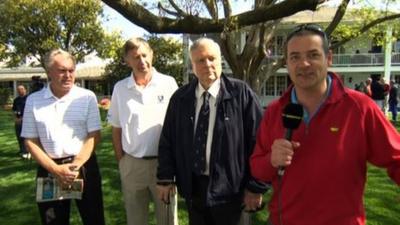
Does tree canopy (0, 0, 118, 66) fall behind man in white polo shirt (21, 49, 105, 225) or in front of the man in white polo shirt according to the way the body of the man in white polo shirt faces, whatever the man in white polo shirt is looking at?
behind

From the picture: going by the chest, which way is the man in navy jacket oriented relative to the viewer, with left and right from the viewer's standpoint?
facing the viewer

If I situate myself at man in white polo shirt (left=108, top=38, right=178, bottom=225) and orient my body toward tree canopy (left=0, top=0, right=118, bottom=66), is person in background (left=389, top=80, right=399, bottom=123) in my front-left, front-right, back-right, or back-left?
front-right

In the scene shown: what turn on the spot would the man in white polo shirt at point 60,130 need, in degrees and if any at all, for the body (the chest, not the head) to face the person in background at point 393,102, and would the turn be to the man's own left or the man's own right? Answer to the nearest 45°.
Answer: approximately 135° to the man's own left

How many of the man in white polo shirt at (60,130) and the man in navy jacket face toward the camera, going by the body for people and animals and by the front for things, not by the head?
2

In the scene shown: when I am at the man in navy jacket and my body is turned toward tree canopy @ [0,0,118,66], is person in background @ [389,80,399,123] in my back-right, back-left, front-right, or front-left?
front-right

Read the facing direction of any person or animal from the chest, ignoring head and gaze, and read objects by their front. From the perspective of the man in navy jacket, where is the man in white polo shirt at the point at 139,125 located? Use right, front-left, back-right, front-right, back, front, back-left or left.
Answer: back-right

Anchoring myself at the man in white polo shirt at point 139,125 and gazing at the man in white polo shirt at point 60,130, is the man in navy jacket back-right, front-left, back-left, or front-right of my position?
back-left

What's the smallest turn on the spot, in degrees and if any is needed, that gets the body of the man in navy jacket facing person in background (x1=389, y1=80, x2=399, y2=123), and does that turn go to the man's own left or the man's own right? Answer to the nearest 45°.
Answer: approximately 135° to the man's own left

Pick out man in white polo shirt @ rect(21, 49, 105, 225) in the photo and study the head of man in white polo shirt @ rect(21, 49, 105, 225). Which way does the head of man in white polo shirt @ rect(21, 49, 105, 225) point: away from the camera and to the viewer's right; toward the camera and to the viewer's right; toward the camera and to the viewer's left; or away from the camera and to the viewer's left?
toward the camera and to the viewer's right

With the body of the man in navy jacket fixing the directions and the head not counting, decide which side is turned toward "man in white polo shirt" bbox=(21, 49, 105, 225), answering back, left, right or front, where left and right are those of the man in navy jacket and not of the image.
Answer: right

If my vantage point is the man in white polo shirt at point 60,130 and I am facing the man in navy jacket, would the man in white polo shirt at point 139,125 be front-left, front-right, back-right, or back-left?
front-left
